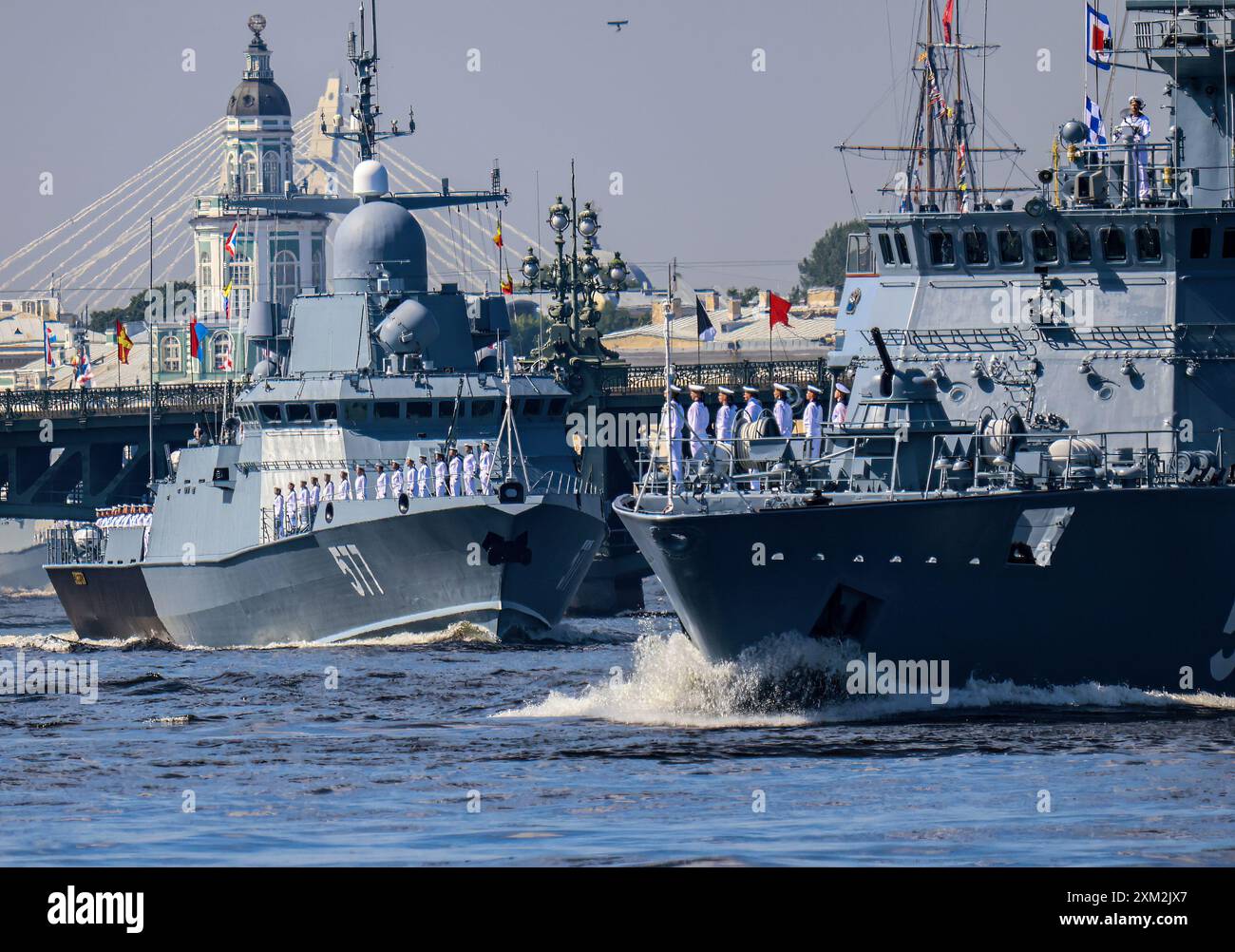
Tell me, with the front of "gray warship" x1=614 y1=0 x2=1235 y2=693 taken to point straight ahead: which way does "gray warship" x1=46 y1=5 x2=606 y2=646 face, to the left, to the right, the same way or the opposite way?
to the left

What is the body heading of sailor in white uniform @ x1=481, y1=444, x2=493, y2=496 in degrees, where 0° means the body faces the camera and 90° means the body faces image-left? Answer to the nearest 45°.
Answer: approximately 45°

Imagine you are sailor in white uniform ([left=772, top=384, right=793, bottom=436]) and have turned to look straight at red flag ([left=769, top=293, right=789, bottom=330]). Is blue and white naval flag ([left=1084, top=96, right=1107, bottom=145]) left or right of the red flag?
right

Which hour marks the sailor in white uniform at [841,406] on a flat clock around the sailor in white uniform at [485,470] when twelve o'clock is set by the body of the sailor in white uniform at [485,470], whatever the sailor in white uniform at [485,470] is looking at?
the sailor in white uniform at [841,406] is roughly at 10 o'clock from the sailor in white uniform at [485,470].

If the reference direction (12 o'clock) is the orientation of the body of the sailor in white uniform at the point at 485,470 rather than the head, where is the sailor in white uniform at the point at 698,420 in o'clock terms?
the sailor in white uniform at the point at 698,420 is roughly at 10 o'clock from the sailor in white uniform at the point at 485,470.

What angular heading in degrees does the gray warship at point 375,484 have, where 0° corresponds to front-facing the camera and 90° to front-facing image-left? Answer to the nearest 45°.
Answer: approximately 315°

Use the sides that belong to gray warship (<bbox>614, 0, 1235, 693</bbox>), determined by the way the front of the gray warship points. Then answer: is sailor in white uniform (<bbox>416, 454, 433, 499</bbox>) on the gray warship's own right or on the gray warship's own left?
on the gray warship's own right

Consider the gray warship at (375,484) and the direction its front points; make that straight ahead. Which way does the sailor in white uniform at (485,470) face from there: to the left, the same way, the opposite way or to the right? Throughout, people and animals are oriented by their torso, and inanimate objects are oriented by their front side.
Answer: to the right
